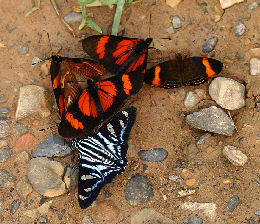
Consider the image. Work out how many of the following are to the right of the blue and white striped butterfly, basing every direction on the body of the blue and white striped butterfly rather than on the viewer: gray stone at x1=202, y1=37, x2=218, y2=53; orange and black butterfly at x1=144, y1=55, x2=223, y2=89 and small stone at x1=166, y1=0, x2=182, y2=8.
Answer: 3

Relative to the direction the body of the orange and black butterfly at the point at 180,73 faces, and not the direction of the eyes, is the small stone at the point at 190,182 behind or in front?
behind

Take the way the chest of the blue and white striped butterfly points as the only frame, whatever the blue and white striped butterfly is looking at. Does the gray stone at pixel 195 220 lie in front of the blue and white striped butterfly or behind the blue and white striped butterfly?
behind

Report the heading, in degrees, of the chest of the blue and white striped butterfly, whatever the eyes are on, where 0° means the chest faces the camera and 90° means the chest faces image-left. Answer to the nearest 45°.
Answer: approximately 135°

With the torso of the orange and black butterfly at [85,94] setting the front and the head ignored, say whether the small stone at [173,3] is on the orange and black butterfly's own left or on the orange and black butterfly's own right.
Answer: on the orange and black butterfly's own right

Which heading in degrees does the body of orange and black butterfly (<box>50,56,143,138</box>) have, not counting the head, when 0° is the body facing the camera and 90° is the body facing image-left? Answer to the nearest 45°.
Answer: approximately 135°

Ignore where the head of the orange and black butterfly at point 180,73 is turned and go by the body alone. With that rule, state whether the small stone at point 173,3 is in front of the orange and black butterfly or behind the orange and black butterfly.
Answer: in front

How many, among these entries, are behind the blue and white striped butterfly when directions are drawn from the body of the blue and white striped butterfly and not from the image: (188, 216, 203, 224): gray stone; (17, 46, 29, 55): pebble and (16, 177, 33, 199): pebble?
1

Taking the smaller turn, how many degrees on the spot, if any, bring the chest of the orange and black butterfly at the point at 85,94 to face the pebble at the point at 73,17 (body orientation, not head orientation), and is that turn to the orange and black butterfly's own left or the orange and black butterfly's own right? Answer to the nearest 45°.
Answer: approximately 45° to the orange and black butterfly's own right
